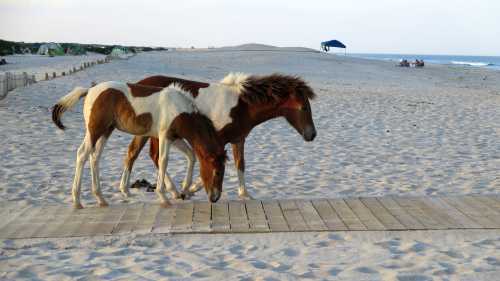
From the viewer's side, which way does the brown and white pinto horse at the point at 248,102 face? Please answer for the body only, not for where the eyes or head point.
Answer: to the viewer's right

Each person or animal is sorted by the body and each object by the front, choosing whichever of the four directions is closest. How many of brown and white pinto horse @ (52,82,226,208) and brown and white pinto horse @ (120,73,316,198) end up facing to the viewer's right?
2

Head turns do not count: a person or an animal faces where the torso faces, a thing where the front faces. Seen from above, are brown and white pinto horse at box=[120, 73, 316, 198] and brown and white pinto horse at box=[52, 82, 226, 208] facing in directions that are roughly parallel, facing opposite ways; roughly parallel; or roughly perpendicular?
roughly parallel

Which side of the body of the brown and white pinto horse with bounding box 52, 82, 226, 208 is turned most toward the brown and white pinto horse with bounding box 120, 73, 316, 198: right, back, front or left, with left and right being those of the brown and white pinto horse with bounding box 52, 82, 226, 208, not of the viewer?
front

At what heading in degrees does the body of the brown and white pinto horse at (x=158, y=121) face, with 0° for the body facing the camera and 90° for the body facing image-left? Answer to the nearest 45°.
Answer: approximately 270°
